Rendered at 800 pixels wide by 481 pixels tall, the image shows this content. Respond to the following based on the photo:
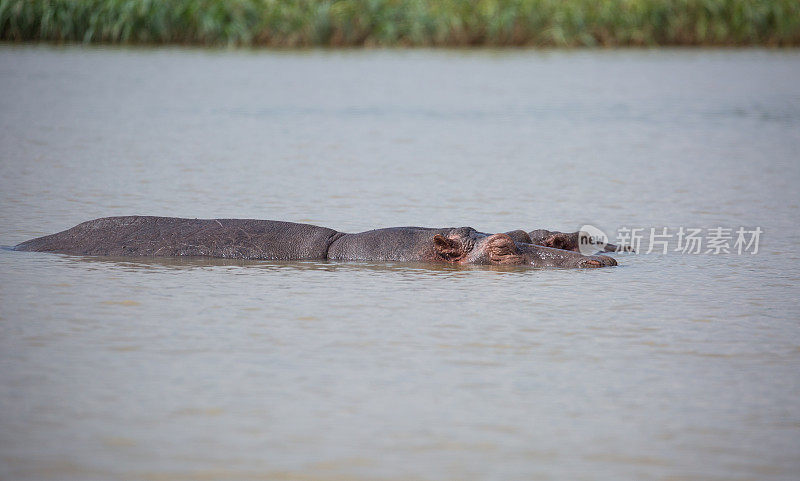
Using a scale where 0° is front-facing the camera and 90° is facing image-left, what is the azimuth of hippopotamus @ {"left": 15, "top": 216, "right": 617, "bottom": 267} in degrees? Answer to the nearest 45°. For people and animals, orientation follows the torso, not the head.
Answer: approximately 270°
